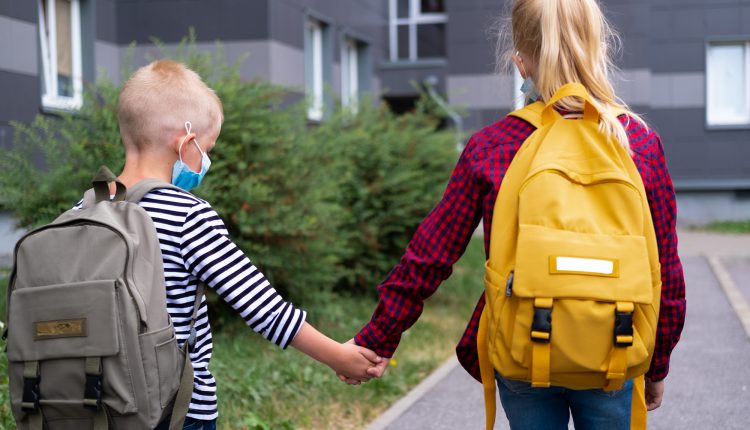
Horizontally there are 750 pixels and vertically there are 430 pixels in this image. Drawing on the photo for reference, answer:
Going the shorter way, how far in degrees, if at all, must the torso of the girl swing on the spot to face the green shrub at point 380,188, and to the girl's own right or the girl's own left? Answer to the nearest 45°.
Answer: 0° — they already face it

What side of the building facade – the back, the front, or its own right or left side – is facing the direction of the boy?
front

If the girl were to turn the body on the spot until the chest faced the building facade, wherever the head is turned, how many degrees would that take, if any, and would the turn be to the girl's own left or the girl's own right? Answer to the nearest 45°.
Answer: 0° — they already face it

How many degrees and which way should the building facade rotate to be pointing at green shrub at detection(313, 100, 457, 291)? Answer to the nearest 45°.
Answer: approximately 45° to its right

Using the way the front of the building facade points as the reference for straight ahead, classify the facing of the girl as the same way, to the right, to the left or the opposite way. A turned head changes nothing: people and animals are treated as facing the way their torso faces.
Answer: the opposite way

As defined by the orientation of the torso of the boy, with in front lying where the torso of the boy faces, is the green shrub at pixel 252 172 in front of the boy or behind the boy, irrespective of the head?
in front

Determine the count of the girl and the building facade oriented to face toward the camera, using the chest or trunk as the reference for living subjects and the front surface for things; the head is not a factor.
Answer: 1

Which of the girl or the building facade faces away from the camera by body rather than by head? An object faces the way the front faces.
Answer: the girl

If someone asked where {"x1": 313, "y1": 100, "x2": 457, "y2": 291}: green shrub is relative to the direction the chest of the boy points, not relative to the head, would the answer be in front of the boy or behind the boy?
in front

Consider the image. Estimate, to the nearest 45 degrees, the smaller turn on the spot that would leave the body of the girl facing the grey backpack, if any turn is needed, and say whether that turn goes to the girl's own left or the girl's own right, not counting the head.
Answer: approximately 135° to the girl's own left

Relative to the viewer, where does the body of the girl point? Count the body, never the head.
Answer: away from the camera

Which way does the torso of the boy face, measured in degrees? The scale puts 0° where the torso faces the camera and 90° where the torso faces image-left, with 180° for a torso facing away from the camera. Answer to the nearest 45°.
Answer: approximately 225°

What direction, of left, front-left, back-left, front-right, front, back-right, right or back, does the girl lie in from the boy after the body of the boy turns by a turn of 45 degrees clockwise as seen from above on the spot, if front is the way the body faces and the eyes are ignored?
front

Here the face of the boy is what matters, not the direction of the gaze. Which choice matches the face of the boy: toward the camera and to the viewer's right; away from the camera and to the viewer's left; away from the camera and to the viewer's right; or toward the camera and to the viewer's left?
away from the camera and to the viewer's right

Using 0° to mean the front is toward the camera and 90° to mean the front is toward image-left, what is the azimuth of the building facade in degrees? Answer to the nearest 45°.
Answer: approximately 0°

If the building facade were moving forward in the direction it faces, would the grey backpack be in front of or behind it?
in front
